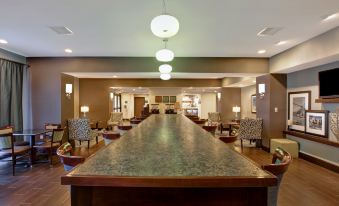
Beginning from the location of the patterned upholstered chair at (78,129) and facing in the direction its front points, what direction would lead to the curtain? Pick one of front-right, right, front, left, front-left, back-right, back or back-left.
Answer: back-left

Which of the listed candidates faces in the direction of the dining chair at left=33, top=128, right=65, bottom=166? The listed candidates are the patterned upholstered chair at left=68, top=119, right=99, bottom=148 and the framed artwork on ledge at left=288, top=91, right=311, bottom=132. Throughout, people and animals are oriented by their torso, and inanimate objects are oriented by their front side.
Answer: the framed artwork on ledge

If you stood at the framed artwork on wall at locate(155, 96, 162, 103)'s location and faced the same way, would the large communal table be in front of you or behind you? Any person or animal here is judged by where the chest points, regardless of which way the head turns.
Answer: in front

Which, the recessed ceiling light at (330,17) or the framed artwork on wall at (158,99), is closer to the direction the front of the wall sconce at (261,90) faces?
the recessed ceiling light

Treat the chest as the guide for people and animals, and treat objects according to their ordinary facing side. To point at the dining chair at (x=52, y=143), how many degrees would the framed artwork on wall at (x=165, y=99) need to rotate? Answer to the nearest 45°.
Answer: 0° — it already faces it

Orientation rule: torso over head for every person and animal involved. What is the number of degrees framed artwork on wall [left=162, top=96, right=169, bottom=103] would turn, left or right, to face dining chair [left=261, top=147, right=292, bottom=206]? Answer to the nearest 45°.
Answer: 0° — it already faces it

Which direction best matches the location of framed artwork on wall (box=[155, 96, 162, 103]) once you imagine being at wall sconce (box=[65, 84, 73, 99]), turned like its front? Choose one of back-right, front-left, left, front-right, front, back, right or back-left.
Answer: back-left

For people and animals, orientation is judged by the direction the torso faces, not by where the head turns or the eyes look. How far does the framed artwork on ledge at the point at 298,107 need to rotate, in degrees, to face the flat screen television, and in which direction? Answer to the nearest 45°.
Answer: approximately 90° to its left

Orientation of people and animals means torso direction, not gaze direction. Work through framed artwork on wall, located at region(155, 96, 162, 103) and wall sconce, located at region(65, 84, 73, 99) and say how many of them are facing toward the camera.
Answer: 2

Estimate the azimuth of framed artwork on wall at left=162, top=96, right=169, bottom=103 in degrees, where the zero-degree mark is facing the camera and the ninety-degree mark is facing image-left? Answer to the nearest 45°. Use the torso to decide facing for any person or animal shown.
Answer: approximately 0°
